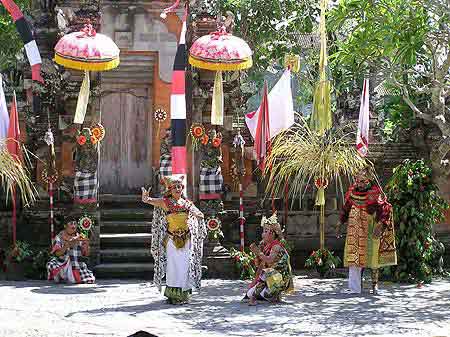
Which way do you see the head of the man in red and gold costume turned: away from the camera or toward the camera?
toward the camera

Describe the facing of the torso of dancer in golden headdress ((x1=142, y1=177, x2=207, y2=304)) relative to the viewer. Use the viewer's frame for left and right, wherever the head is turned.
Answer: facing the viewer

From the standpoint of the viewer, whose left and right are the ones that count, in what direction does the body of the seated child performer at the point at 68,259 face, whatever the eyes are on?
facing the viewer and to the right of the viewer

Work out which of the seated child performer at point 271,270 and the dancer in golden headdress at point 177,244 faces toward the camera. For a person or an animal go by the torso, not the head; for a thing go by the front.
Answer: the dancer in golden headdress

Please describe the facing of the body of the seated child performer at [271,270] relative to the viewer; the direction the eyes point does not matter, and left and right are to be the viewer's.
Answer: facing to the left of the viewer

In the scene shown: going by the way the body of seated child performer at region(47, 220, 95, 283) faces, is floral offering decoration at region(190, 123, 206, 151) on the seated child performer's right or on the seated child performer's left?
on the seated child performer's left

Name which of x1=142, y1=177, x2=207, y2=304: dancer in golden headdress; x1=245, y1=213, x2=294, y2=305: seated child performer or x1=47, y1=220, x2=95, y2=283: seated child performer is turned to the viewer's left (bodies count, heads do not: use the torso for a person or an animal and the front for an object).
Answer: x1=245, y1=213, x2=294, y2=305: seated child performer

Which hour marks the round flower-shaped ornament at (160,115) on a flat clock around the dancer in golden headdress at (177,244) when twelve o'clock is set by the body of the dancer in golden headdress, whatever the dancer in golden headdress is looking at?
The round flower-shaped ornament is roughly at 6 o'clock from the dancer in golden headdress.

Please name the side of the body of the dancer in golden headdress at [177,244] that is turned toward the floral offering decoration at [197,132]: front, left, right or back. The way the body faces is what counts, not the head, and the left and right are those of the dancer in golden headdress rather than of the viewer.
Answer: back

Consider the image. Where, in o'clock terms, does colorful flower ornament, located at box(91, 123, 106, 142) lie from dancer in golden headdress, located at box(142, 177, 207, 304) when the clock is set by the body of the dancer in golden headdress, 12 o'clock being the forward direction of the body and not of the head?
The colorful flower ornament is roughly at 5 o'clock from the dancer in golden headdress.

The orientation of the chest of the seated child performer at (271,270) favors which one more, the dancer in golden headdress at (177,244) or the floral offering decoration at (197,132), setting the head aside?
the dancer in golden headdress

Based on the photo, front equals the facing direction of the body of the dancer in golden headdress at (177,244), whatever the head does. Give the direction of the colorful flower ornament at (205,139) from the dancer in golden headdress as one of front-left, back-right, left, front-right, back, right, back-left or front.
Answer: back

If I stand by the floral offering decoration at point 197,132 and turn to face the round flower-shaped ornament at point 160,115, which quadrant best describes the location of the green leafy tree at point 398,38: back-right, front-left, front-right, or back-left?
back-right

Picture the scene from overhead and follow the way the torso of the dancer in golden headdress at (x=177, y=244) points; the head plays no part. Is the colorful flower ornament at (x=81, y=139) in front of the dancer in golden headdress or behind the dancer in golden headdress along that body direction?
behind

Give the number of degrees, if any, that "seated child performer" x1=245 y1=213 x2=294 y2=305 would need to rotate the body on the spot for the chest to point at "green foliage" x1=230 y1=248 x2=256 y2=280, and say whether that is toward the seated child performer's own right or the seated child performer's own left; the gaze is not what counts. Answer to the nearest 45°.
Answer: approximately 90° to the seated child performer's own right
